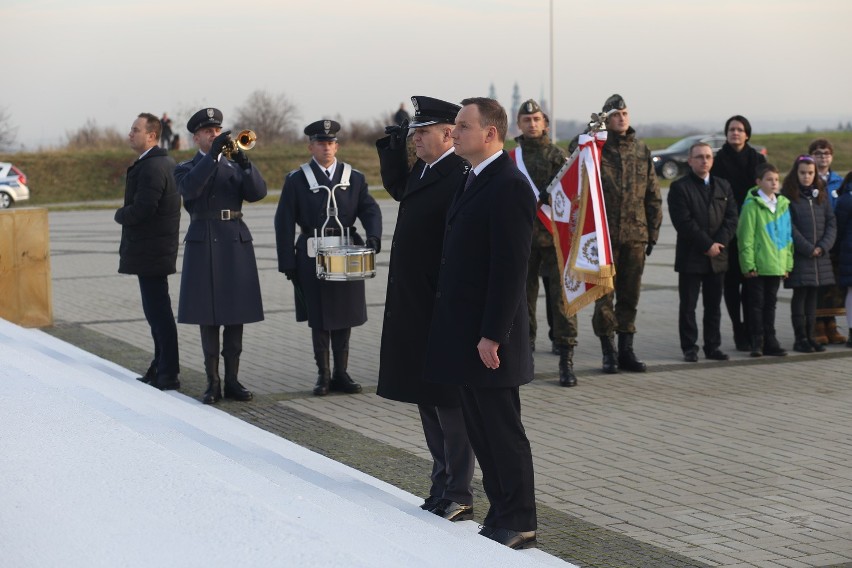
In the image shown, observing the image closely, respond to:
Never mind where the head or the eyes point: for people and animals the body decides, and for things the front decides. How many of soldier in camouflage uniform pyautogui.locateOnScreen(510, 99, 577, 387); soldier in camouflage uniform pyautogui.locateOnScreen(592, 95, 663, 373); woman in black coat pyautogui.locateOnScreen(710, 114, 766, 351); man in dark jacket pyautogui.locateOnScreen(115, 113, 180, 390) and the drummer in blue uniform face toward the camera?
4

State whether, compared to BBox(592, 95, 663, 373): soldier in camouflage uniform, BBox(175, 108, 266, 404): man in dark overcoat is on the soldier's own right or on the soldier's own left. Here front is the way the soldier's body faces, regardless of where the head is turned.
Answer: on the soldier's own right

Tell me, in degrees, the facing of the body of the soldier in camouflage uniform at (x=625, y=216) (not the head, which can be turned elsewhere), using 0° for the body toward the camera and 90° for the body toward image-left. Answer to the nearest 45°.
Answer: approximately 0°

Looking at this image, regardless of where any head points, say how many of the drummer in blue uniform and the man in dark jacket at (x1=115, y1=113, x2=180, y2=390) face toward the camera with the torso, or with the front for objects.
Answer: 1

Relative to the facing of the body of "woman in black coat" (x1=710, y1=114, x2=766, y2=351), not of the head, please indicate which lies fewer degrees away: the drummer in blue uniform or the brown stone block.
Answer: the drummer in blue uniform

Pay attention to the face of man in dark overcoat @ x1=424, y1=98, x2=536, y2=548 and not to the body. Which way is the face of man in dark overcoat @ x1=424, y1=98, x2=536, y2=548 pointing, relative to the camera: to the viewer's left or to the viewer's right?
to the viewer's left
